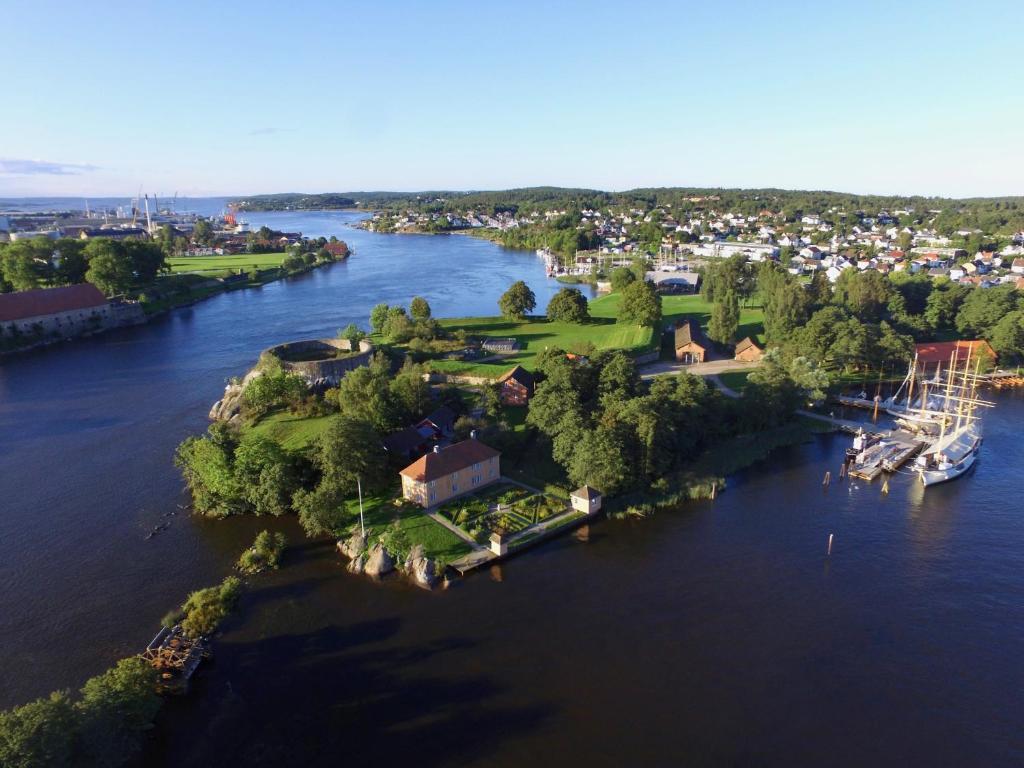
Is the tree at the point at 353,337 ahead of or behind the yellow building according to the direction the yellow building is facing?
behind

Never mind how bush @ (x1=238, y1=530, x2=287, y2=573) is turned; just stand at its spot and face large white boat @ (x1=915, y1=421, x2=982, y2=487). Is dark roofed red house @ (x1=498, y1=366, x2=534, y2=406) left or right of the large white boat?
left

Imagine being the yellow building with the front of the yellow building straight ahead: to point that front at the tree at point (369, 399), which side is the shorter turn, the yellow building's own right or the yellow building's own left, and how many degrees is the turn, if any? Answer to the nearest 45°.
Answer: approximately 180°

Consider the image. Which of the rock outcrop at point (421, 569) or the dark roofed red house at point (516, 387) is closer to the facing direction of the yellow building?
the rock outcrop

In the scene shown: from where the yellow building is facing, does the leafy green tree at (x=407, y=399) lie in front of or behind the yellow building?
behind

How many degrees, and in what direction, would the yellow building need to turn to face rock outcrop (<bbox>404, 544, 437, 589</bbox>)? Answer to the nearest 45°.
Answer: approximately 45° to its right

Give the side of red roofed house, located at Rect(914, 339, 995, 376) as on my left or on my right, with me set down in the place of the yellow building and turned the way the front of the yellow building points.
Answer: on my left

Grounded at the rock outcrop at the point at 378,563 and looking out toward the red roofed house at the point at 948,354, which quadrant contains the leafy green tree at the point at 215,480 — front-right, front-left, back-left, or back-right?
back-left

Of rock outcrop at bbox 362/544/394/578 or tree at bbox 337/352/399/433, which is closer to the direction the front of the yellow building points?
the rock outcrop

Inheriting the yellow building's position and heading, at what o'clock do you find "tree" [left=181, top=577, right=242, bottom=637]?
The tree is roughly at 3 o'clock from the yellow building.

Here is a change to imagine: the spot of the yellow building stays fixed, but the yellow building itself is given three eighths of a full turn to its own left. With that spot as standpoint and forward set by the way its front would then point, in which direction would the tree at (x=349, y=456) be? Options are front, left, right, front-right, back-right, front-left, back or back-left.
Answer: left

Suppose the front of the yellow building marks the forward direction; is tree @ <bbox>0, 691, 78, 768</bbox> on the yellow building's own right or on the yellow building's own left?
on the yellow building's own right

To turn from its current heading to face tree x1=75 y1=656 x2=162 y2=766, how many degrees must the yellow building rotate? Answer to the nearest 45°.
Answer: approximately 90° to its right

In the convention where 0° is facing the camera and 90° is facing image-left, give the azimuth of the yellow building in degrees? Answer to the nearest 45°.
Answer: approximately 315°
